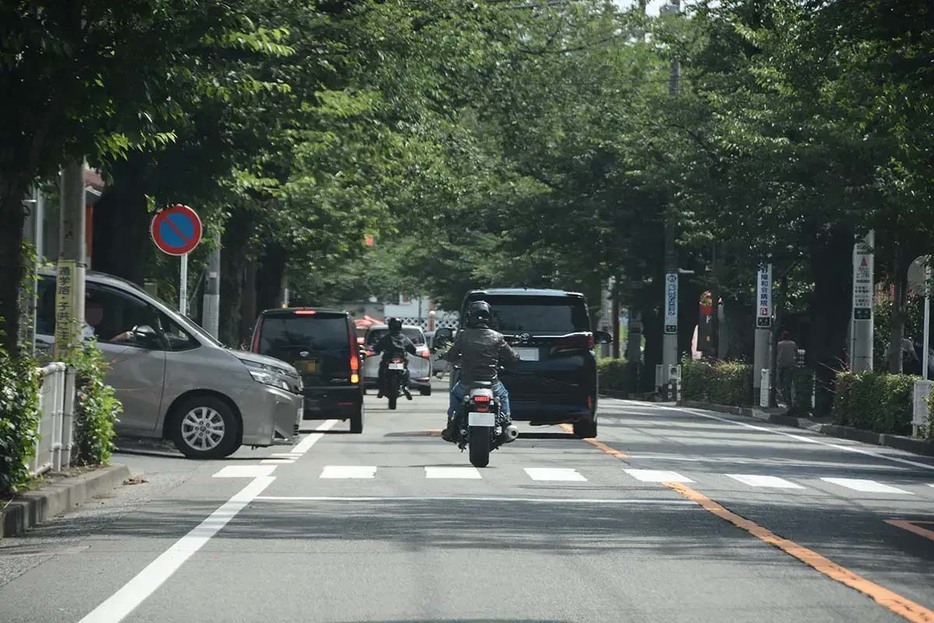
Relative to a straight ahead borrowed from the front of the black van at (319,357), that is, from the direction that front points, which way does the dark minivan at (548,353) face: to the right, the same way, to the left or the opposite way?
the same way

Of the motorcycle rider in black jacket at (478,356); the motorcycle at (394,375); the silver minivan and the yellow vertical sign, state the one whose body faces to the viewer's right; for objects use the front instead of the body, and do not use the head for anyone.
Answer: the silver minivan

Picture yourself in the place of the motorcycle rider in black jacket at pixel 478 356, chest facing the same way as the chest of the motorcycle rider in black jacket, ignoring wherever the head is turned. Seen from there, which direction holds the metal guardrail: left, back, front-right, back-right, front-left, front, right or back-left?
back-left

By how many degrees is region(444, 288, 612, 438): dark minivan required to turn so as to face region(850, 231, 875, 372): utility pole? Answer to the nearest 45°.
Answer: approximately 45° to its right

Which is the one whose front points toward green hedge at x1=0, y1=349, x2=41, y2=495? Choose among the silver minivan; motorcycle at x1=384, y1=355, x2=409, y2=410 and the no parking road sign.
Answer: the no parking road sign

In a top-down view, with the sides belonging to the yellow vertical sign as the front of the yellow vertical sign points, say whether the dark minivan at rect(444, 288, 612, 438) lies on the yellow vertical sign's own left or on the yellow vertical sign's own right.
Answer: on the yellow vertical sign's own left

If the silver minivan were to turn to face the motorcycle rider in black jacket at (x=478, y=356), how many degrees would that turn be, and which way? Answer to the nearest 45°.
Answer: approximately 45° to its right

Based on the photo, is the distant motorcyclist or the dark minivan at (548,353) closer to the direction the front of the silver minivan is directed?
the dark minivan

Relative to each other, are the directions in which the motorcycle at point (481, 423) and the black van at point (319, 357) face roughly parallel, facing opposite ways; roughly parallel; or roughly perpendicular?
roughly parallel

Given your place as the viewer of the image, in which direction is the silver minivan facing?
facing to the right of the viewer

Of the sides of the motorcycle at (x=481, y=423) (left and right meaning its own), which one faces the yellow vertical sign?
left

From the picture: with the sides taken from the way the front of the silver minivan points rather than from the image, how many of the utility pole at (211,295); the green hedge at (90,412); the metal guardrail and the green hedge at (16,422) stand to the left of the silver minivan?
1

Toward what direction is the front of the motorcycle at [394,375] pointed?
away from the camera

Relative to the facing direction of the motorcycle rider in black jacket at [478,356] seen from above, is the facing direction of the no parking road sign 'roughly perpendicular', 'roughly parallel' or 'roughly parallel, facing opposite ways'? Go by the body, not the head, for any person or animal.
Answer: roughly parallel, facing opposite ways

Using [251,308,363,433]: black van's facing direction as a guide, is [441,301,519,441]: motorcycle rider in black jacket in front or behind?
behind

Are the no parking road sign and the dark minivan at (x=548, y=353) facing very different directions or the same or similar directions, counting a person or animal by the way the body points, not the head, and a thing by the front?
very different directions

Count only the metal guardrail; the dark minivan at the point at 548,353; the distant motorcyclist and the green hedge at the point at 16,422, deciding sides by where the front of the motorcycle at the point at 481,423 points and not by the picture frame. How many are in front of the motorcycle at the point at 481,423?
2

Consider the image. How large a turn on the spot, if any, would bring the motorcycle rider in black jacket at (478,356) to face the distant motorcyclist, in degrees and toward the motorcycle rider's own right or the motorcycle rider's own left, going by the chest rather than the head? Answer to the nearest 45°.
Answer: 0° — they already face them

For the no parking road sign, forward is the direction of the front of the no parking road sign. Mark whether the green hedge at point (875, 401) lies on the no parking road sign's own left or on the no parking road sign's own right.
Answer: on the no parking road sign's own left

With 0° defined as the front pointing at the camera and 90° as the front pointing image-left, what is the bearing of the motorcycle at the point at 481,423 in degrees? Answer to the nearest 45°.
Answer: approximately 180°

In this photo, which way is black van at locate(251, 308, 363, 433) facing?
away from the camera

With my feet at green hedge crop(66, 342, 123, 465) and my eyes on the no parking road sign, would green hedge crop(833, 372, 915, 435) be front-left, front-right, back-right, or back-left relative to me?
front-right

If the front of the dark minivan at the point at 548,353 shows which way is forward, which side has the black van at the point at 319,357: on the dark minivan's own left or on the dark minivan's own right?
on the dark minivan's own left
